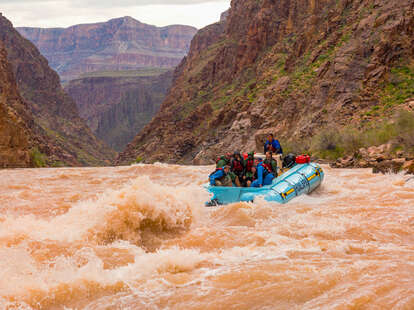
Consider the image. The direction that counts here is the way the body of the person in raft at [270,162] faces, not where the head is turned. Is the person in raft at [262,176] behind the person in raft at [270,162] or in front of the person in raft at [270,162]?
in front

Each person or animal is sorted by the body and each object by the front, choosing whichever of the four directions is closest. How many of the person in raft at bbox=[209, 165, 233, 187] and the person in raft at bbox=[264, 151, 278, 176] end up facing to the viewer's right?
0

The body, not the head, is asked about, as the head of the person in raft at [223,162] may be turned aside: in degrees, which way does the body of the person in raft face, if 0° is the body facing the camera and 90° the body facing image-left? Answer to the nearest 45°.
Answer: approximately 45°

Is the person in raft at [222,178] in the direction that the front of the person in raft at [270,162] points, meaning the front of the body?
yes

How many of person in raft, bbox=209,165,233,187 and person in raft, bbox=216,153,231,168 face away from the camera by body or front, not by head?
0

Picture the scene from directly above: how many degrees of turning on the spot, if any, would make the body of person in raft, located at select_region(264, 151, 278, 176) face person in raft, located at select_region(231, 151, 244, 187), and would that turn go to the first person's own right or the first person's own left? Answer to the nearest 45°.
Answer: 0° — they already face them

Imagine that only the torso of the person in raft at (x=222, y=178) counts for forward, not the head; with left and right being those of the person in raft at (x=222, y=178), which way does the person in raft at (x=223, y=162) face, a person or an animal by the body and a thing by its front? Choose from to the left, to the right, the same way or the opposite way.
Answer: the same way

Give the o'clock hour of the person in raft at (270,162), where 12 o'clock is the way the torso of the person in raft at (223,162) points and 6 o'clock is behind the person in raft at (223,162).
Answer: the person in raft at (270,162) is roughly at 7 o'clock from the person in raft at (223,162).

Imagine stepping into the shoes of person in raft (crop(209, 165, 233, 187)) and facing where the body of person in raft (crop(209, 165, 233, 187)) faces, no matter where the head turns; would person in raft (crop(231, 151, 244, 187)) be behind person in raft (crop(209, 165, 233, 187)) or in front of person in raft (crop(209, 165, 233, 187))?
behind

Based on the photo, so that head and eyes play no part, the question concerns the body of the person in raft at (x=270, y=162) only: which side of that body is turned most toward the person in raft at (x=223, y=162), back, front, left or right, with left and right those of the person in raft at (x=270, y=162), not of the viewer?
front

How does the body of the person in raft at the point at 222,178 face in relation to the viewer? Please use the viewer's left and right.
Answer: facing the viewer and to the left of the viewer

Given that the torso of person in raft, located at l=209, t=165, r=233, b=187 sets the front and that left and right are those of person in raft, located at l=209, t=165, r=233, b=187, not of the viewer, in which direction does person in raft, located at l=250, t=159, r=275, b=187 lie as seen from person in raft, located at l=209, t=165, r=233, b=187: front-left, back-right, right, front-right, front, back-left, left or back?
back-left

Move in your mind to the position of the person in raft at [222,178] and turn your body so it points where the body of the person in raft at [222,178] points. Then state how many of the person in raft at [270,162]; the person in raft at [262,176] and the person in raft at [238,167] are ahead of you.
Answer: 0

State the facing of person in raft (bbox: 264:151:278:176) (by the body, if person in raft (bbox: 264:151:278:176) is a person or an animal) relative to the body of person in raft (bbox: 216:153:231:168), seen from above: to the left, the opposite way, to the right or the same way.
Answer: the same way

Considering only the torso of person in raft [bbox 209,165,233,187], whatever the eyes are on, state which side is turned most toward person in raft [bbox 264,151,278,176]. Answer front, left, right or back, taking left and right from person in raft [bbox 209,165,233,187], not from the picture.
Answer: back

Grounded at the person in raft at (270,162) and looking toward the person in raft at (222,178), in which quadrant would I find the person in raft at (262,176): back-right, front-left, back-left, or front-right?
front-left

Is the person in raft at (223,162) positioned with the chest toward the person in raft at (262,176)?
no

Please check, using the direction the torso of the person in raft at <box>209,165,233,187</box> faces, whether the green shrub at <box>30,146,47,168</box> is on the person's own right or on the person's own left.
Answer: on the person's own right

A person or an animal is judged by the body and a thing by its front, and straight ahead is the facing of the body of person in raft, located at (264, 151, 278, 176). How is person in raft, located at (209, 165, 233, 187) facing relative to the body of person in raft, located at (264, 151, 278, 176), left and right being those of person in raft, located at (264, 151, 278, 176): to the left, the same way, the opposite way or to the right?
the same way
